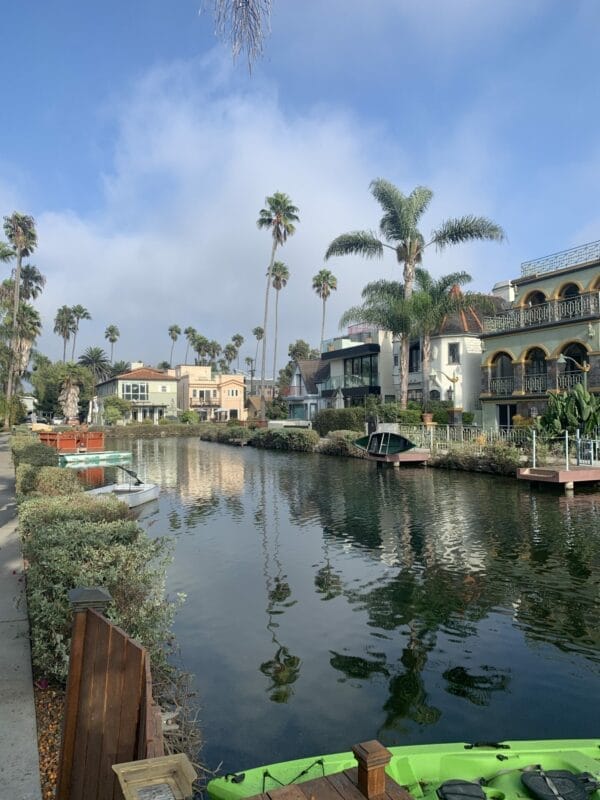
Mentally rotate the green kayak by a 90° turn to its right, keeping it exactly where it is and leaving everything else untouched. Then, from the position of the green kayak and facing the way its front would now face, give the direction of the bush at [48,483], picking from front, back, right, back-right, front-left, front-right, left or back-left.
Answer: front-left

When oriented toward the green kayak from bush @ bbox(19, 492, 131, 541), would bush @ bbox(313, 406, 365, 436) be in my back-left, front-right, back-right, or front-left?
back-left

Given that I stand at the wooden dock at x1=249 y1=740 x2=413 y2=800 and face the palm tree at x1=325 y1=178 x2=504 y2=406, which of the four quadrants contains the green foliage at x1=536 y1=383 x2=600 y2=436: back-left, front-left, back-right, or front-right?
front-right

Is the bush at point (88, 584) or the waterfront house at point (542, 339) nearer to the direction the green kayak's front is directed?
the bush

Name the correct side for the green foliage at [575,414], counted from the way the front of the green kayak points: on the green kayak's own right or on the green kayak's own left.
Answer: on the green kayak's own right

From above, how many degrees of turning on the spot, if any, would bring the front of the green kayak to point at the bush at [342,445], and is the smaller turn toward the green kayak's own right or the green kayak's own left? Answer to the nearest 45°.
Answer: approximately 90° to the green kayak's own right

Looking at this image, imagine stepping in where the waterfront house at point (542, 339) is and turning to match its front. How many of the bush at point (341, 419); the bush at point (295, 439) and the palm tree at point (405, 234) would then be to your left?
0

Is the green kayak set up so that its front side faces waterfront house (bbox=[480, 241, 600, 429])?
no

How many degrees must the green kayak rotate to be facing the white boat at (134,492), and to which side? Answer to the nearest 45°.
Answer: approximately 45° to its right

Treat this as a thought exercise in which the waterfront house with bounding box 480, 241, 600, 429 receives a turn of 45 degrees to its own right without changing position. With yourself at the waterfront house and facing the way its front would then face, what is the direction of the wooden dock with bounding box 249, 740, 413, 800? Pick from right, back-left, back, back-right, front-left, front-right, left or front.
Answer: left

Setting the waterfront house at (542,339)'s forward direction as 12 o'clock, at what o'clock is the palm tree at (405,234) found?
The palm tree is roughly at 2 o'clock from the waterfront house.

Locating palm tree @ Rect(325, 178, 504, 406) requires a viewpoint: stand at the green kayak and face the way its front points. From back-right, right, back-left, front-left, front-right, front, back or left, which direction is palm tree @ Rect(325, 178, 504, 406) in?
right

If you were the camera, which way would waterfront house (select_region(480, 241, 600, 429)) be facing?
facing the viewer and to the left of the viewer

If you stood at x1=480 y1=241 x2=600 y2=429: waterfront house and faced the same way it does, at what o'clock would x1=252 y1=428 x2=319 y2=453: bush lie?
The bush is roughly at 2 o'clock from the waterfront house.

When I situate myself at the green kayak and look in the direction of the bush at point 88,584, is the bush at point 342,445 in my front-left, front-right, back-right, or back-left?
front-right

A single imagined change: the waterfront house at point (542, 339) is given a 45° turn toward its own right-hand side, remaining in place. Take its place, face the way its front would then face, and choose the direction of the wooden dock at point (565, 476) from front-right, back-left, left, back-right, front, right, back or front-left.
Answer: left

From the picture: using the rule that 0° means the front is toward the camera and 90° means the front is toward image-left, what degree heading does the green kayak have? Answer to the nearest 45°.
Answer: approximately 90°

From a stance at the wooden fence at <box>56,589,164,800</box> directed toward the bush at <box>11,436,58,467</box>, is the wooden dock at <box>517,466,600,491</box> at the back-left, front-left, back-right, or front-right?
front-right

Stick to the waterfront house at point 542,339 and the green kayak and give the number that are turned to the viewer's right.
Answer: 0

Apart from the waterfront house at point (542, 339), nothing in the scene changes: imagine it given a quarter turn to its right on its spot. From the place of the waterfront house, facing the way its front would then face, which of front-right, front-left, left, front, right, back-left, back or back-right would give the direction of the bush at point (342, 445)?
front-left

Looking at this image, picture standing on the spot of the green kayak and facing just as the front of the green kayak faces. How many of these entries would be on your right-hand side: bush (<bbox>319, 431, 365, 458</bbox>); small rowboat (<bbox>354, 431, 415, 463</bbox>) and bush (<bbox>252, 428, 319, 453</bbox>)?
3

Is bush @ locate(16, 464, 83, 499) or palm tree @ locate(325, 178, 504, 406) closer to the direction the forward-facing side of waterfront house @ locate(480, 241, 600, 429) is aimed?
the bush

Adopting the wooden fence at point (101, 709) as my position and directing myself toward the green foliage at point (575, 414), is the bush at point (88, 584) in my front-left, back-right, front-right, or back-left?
front-left
